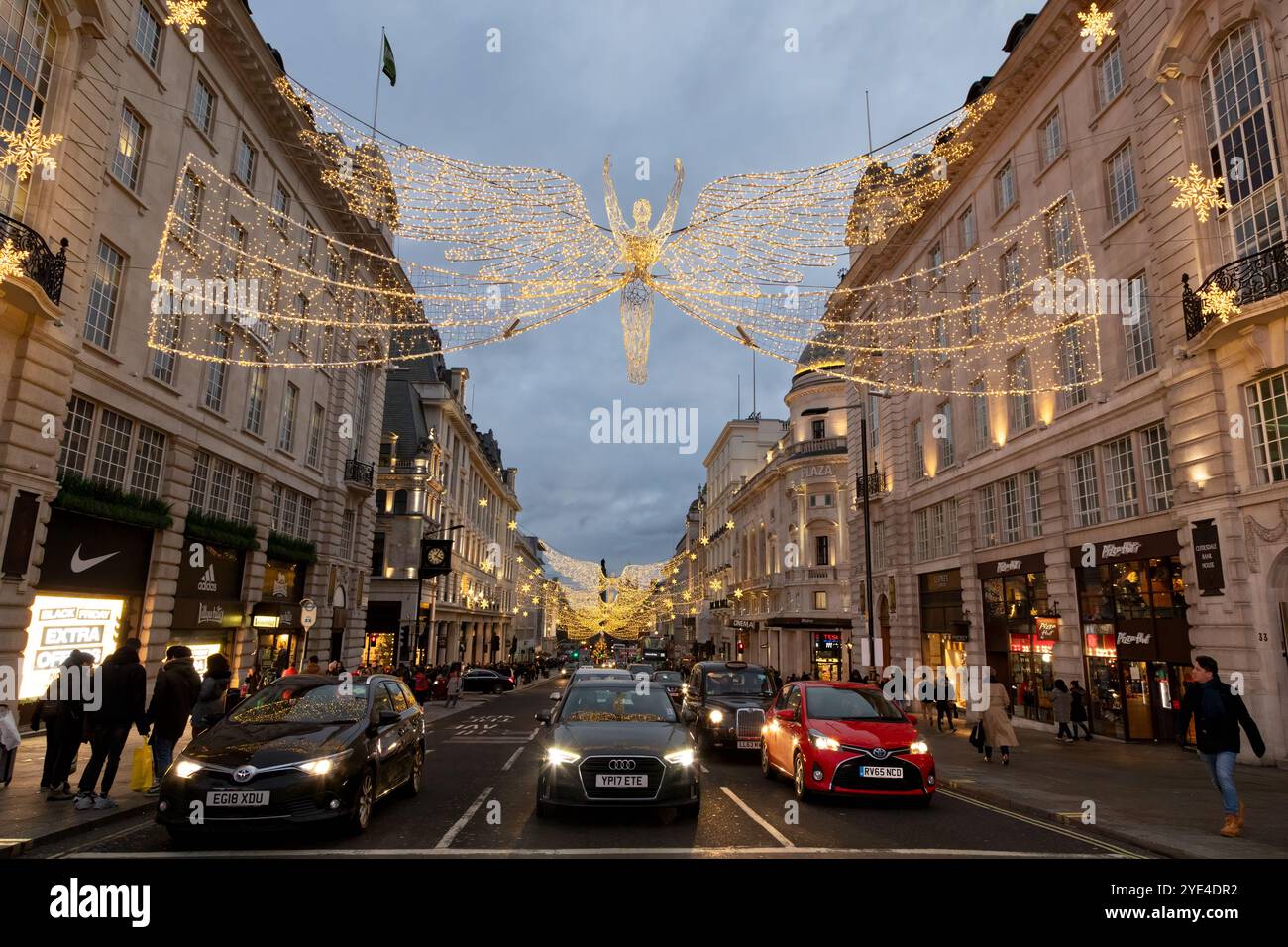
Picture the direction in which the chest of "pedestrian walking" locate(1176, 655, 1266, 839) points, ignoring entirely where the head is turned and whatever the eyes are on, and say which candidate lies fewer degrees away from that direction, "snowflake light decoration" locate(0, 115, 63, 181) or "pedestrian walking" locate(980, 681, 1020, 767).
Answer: the snowflake light decoration

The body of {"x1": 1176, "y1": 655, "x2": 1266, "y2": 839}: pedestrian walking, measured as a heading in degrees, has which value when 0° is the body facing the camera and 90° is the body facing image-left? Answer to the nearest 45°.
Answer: approximately 45°

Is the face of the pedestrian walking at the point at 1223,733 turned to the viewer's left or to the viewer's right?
to the viewer's left

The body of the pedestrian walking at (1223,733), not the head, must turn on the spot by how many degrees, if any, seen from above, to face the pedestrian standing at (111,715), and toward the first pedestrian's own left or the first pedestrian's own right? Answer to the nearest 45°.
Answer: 0° — they already face them

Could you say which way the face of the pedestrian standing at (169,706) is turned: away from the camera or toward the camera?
away from the camera

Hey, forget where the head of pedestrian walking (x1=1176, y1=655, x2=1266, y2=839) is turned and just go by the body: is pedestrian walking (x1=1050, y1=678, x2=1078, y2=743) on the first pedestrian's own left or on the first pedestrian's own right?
on the first pedestrian's own right

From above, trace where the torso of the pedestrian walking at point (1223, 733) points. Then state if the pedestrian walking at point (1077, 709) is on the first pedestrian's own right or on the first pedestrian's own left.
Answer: on the first pedestrian's own right

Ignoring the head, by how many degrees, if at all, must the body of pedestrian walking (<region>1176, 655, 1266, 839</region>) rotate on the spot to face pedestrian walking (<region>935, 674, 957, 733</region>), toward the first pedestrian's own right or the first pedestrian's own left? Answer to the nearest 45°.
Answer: approximately 90° to the first pedestrian's own right

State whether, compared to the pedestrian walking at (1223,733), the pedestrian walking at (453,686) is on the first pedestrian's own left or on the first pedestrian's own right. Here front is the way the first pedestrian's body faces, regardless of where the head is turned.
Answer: on the first pedestrian's own right

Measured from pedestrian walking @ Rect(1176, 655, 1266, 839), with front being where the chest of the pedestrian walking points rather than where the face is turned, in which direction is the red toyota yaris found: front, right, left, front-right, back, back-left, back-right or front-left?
front-right

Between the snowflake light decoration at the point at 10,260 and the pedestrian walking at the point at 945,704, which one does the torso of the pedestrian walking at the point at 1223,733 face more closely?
the snowflake light decoration
